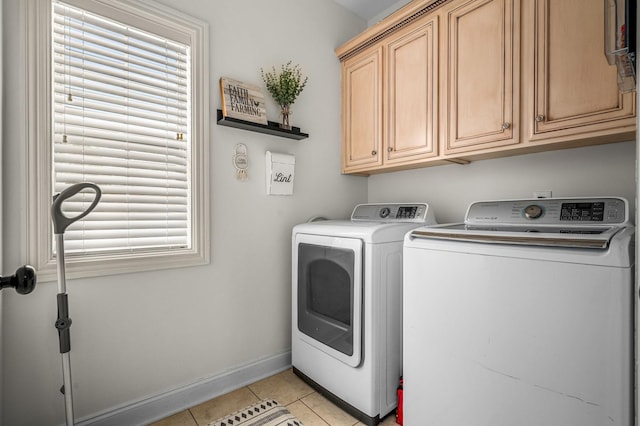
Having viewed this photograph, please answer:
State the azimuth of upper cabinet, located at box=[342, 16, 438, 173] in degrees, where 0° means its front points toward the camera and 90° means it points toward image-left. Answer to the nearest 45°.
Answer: approximately 45°

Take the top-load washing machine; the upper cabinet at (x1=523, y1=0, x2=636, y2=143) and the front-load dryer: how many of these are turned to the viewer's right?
0

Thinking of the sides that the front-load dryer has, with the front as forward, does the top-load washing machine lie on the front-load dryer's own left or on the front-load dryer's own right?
on the front-load dryer's own left

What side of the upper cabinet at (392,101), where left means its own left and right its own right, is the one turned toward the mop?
front

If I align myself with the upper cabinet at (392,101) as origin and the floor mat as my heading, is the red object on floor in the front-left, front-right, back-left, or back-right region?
front-left

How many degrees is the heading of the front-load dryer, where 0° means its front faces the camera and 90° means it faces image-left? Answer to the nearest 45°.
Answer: approximately 45°

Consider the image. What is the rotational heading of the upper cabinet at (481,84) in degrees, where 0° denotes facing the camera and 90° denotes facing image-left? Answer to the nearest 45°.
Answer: approximately 45°

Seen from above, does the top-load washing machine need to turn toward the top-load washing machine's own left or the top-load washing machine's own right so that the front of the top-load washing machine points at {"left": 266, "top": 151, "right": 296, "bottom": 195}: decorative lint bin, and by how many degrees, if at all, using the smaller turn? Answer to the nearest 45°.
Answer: approximately 90° to the top-load washing machine's own right

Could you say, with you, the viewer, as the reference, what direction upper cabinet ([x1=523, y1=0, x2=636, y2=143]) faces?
facing the viewer and to the left of the viewer

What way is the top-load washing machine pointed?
toward the camera
